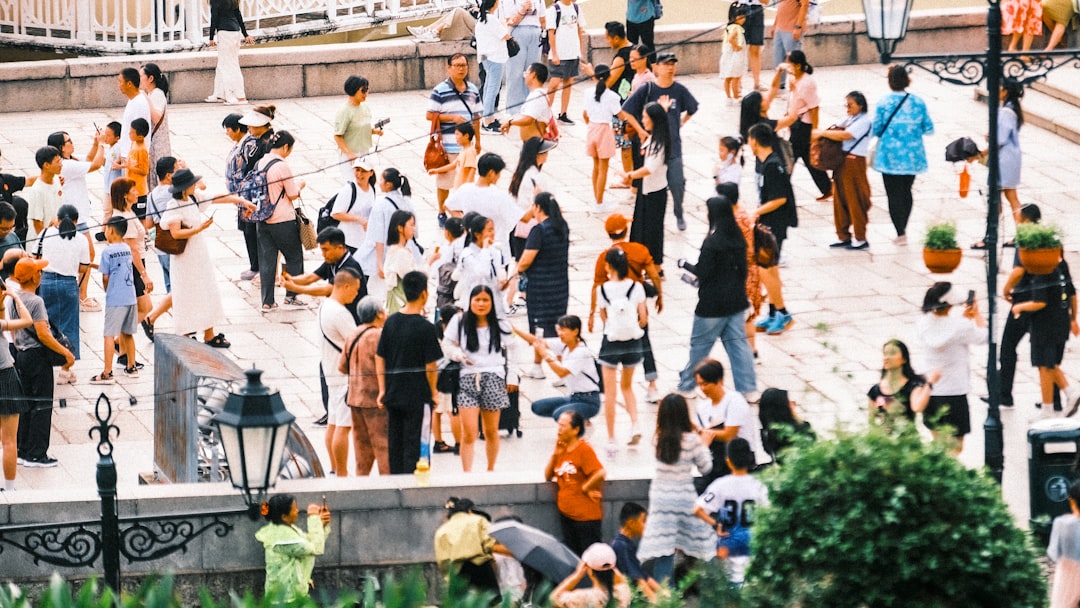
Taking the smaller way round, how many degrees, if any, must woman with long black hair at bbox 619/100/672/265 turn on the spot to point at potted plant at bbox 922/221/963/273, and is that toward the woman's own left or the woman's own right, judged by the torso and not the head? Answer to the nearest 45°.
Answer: approximately 135° to the woman's own left

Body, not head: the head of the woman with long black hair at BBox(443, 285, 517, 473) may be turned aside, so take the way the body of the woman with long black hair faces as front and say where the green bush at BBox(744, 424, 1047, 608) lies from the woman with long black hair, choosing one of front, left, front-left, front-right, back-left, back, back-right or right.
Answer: front-left

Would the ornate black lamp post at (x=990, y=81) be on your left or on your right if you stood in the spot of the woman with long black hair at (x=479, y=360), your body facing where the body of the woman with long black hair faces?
on your left

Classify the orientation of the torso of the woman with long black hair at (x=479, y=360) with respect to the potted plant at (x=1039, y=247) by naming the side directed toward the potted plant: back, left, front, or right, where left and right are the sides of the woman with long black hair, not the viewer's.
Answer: left

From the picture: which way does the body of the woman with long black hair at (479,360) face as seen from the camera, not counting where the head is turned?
toward the camera

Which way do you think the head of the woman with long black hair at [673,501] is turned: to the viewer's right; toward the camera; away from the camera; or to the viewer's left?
away from the camera

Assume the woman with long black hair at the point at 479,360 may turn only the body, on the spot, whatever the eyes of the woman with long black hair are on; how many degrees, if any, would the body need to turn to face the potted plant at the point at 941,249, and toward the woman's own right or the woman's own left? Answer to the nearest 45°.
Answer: approximately 90° to the woman's own left

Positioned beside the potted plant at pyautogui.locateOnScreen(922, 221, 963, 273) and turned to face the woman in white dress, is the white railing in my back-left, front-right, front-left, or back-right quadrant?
front-right

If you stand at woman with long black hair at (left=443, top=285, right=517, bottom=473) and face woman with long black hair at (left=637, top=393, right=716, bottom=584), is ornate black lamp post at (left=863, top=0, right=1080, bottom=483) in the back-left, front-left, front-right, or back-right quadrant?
front-left
